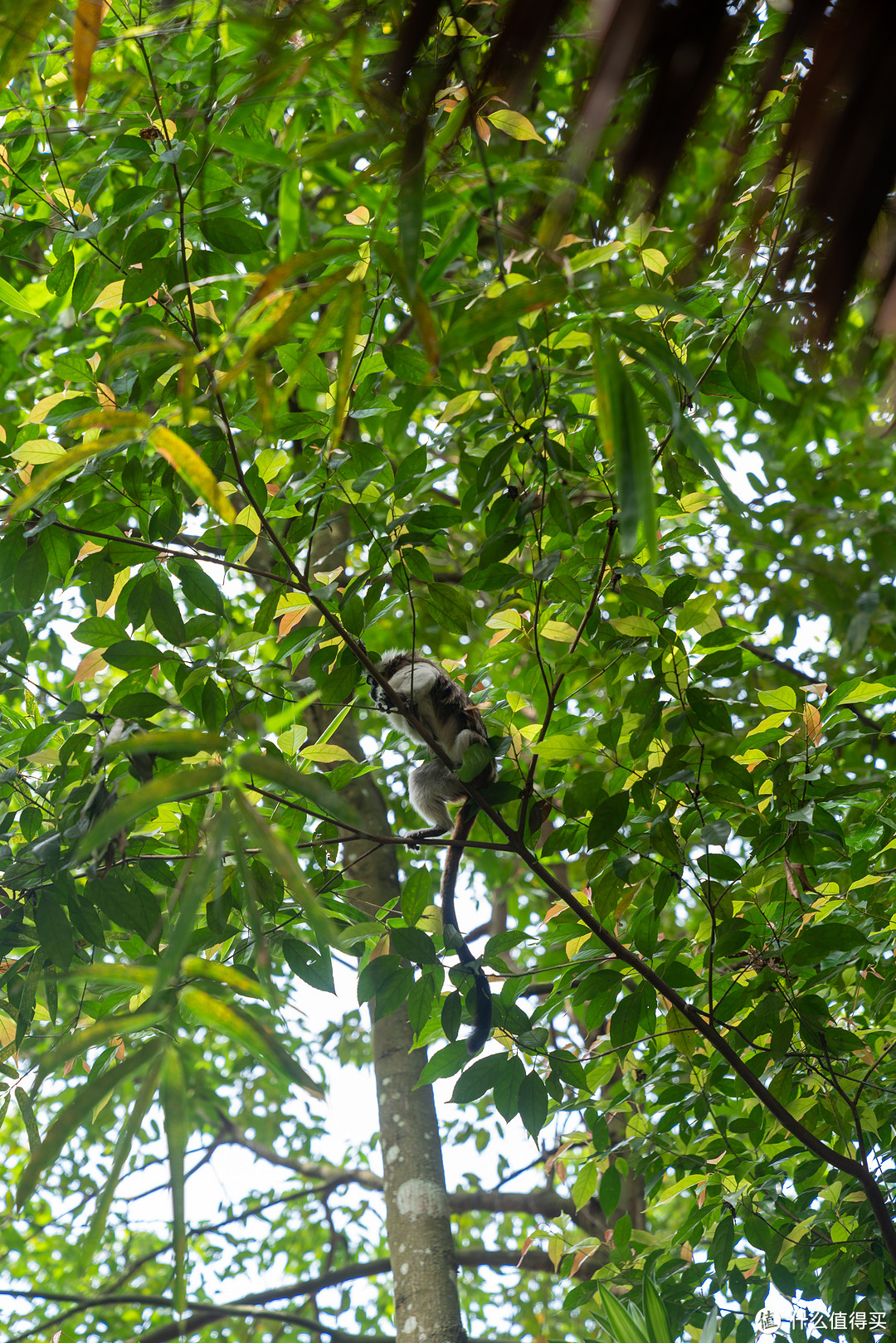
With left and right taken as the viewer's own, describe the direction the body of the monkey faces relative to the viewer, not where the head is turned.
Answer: facing to the left of the viewer
